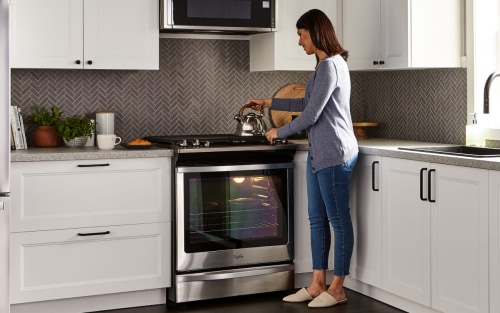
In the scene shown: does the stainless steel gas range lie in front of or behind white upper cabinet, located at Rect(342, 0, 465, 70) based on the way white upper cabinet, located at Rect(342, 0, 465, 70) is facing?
in front

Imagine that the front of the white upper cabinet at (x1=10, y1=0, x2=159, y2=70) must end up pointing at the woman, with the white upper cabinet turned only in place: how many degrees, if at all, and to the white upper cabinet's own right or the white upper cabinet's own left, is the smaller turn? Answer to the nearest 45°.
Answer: approximately 90° to the white upper cabinet's own left

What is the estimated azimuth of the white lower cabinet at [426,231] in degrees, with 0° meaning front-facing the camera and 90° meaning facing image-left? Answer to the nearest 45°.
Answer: approximately 45°

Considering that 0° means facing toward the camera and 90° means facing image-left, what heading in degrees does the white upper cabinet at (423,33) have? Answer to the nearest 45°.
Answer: approximately 45°

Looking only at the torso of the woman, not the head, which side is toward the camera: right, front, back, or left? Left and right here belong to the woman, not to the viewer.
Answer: left

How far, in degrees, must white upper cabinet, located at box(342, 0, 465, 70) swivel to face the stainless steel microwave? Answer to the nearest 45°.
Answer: approximately 45° to its right

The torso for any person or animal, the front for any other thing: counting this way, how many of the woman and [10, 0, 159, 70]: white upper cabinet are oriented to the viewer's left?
1

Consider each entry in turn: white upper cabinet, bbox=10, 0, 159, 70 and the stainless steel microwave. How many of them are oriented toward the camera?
2

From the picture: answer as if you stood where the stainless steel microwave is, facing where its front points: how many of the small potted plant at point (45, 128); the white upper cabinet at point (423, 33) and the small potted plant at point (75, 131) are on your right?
2

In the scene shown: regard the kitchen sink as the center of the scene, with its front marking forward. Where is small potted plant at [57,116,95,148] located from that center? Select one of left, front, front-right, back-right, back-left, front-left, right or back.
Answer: front-right

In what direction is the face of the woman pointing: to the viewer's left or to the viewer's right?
to the viewer's left
